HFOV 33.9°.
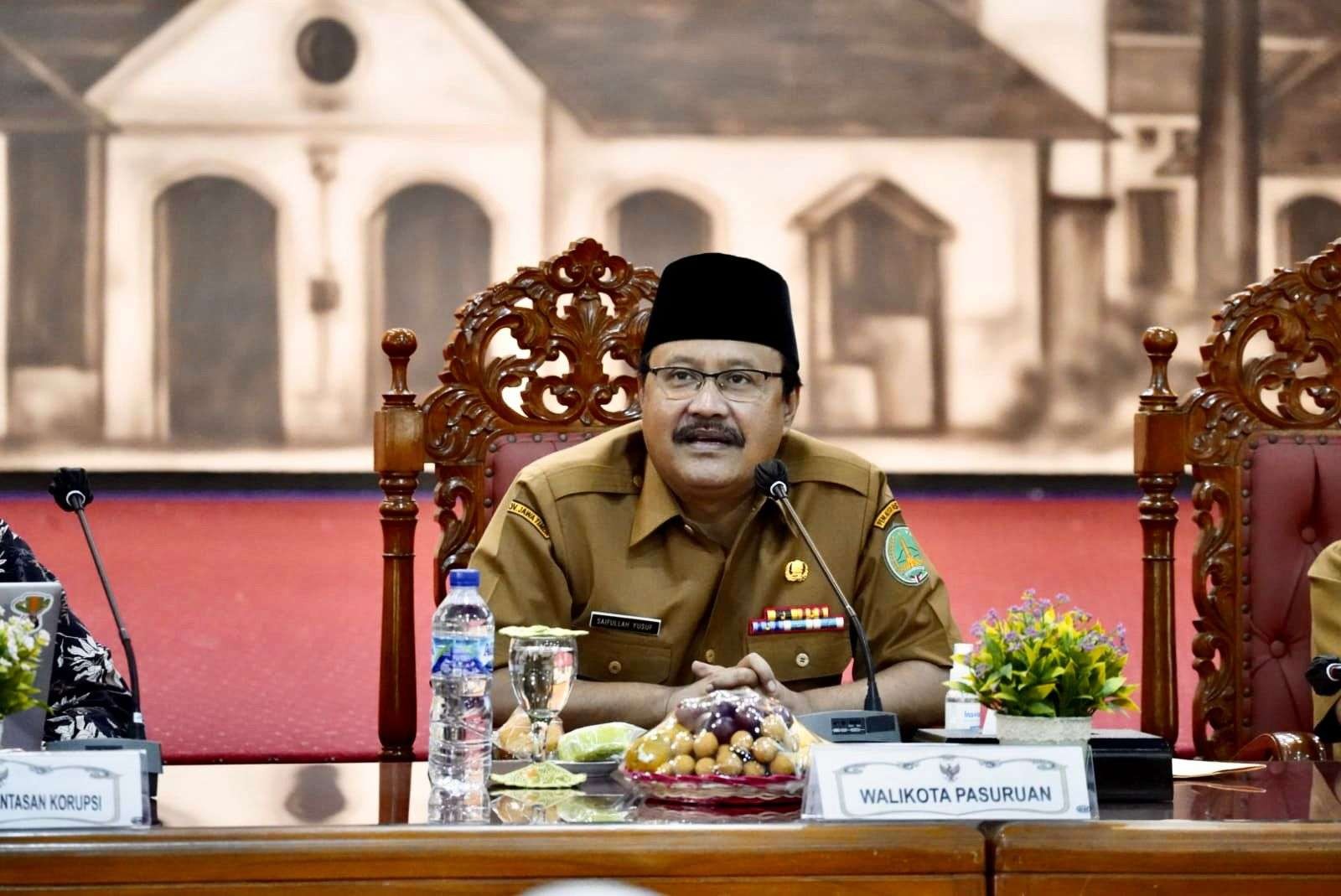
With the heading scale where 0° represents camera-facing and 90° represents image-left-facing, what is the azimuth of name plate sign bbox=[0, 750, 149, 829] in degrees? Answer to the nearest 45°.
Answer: approximately 0°

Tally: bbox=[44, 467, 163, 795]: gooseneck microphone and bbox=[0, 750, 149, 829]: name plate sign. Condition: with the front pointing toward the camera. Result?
1

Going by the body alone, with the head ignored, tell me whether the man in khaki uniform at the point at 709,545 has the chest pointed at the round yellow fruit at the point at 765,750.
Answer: yes

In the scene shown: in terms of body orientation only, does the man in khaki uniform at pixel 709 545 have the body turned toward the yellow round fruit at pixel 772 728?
yes
